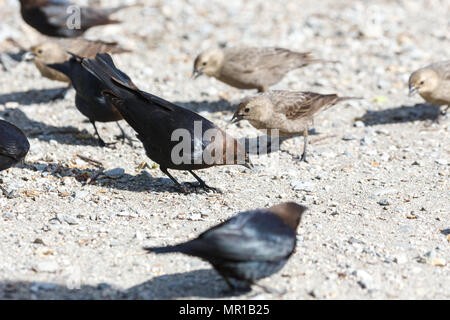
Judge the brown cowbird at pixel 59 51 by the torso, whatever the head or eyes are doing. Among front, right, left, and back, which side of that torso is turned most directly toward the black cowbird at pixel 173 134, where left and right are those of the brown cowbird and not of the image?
left

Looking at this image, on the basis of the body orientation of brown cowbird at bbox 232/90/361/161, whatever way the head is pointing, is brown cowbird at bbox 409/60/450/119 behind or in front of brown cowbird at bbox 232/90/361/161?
behind

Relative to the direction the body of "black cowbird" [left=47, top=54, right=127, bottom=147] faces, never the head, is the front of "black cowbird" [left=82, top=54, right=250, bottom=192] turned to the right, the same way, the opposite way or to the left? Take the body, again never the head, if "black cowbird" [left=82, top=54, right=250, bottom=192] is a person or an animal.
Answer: the opposite way

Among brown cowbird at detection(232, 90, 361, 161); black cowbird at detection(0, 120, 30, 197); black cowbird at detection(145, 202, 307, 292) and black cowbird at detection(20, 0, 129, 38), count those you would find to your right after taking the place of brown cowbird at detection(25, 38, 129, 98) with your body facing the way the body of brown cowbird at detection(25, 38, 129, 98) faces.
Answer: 1

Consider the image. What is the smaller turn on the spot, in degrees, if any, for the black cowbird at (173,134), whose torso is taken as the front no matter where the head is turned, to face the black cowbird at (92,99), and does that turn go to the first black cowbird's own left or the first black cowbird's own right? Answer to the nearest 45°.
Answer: approximately 135° to the first black cowbird's own left

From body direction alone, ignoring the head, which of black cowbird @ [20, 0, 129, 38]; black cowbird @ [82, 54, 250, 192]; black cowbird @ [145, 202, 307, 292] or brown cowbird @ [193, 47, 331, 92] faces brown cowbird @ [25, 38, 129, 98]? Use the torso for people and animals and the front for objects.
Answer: brown cowbird @ [193, 47, 331, 92]

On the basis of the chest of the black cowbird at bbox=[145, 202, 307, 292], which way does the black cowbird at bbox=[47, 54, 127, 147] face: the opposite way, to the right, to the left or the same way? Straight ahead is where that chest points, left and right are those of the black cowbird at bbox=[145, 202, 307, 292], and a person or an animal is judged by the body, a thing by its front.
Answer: the opposite way

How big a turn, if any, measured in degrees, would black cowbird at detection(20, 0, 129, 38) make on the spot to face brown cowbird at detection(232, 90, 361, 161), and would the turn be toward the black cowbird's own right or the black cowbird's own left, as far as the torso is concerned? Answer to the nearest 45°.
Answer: approximately 135° to the black cowbird's own left

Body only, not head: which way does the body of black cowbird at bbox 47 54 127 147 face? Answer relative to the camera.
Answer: to the viewer's left

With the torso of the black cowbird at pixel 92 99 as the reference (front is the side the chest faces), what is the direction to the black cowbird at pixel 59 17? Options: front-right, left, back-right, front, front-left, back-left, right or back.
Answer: right

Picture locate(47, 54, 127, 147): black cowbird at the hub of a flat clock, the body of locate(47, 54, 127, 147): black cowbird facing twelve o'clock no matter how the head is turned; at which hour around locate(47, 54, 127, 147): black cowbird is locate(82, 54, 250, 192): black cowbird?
locate(82, 54, 250, 192): black cowbird is roughly at 8 o'clock from locate(47, 54, 127, 147): black cowbird.

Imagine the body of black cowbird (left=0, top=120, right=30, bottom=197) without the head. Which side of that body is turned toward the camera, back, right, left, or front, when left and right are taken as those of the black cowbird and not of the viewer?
right

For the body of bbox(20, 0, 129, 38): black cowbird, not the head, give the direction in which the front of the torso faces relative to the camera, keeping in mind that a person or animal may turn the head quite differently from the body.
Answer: to the viewer's left

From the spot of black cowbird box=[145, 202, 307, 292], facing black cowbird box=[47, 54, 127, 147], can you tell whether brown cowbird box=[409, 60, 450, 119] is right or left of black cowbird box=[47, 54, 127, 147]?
right

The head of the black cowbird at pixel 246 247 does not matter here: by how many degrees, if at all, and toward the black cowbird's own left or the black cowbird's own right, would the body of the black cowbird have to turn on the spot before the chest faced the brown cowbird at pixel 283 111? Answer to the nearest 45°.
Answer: approximately 90° to the black cowbird's own left

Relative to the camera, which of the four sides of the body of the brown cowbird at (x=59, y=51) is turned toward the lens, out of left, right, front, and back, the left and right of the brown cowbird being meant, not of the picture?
left

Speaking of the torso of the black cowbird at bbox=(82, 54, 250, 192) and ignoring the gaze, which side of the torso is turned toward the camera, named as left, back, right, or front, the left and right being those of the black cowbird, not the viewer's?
right
